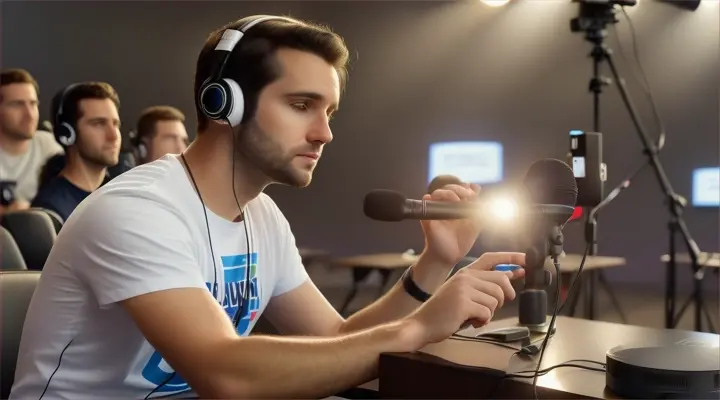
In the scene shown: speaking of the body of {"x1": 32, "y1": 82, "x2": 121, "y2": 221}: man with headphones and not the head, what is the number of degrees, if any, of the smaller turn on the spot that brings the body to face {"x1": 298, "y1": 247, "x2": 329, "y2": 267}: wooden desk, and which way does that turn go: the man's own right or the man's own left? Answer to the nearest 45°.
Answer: approximately 90° to the man's own left

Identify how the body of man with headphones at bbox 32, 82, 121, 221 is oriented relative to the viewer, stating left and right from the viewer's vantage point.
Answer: facing the viewer and to the right of the viewer

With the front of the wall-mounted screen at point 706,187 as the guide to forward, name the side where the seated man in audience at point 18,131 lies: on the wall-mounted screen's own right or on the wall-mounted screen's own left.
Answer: on the wall-mounted screen's own right

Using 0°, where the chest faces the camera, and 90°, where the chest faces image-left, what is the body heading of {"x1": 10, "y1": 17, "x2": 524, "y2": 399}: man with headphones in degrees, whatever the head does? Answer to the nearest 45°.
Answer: approximately 315°

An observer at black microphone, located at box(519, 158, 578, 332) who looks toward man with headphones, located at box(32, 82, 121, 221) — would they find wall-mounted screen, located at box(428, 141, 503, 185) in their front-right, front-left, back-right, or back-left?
front-right

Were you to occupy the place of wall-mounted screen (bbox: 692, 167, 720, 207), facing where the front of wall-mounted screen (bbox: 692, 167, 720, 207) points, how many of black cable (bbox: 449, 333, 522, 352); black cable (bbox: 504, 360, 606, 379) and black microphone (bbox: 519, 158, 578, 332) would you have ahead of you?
3

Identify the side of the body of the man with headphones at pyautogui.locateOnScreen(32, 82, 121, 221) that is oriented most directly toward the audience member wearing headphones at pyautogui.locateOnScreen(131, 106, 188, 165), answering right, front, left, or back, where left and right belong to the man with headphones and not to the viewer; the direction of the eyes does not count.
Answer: left

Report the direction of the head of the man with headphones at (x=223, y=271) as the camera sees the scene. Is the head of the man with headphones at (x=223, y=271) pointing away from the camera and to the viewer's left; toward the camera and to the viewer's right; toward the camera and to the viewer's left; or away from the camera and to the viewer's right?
toward the camera and to the viewer's right

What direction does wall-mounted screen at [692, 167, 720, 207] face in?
toward the camera

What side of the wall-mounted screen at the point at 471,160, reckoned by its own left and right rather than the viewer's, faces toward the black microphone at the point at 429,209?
front

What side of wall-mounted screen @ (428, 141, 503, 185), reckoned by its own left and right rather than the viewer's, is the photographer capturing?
front

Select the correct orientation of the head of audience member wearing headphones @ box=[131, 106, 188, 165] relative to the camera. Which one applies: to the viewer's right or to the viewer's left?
to the viewer's right

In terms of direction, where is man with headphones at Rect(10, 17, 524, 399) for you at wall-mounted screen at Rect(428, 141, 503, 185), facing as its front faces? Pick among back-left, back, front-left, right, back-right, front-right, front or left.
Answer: front
